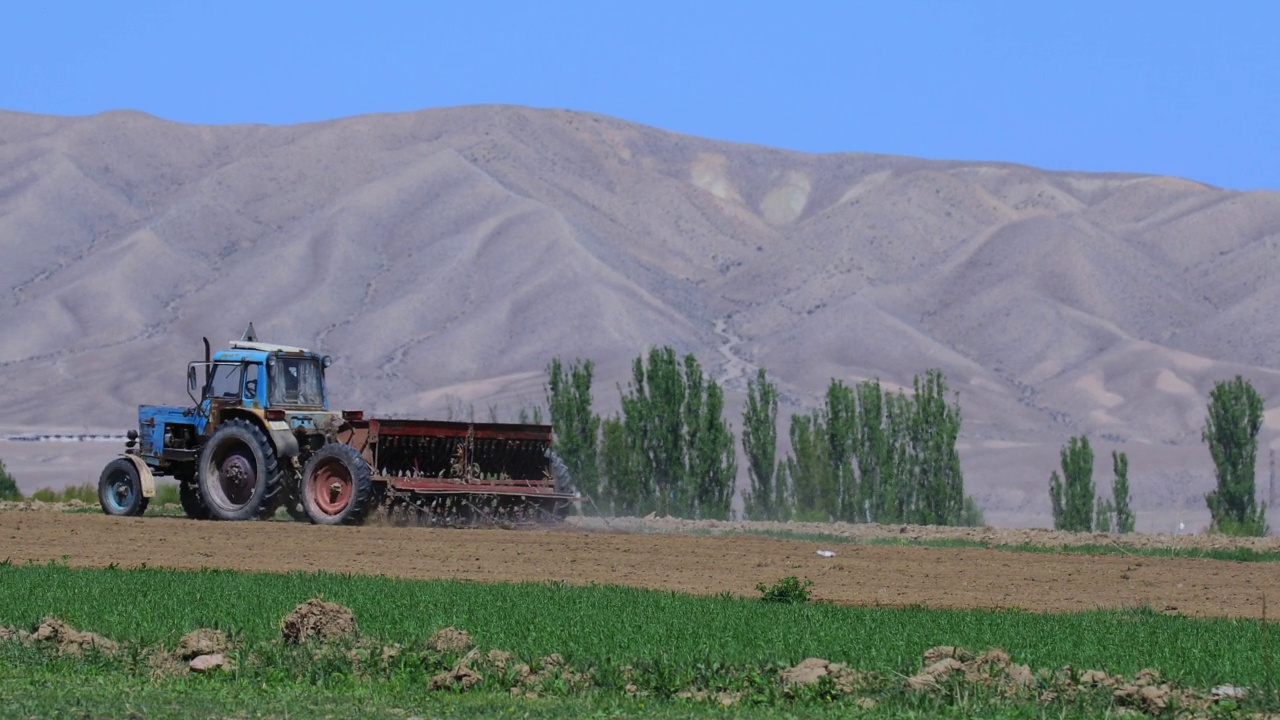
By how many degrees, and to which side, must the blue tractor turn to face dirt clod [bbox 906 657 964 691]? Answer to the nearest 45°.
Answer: approximately 135° to its left

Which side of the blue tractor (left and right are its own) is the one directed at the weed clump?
back

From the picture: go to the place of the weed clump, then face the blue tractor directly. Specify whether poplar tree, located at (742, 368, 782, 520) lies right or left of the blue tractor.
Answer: right

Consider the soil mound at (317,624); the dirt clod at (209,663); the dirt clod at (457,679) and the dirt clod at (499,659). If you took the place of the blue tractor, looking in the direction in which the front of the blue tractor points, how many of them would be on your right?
0

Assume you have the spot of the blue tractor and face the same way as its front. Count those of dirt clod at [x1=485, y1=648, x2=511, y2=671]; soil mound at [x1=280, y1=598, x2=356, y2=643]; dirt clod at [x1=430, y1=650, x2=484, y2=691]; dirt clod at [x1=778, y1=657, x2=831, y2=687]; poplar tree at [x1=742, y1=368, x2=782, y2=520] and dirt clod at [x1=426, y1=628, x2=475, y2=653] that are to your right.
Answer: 1

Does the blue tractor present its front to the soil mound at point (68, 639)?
no

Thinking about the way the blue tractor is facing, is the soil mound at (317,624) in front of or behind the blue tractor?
behind

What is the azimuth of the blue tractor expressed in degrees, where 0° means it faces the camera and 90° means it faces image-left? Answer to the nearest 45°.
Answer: approximately 135°

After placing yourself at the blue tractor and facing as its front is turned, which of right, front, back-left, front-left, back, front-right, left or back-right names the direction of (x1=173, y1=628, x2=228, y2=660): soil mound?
back-left

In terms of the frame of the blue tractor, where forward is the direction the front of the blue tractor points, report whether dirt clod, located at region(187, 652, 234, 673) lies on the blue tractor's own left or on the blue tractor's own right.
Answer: on the blue tractor's own left

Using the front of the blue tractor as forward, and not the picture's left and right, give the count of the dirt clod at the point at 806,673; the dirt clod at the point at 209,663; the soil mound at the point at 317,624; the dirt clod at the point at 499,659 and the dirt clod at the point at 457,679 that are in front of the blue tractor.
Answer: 0

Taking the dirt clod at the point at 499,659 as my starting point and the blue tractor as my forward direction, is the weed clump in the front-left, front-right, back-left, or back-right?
front-right

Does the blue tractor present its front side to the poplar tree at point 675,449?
no
